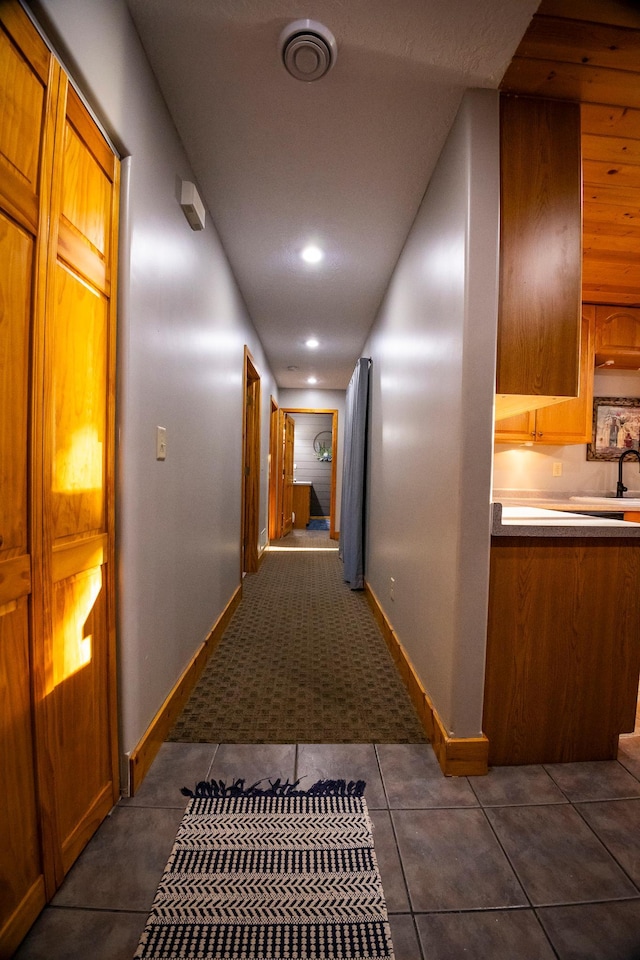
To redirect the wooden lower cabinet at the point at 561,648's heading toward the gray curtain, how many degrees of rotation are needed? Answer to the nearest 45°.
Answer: approximately 135° to its left

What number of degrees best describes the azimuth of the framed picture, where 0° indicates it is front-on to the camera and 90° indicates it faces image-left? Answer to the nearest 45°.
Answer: approximately 0°

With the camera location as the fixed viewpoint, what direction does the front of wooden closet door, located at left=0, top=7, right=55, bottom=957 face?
facing to the right of the viewer

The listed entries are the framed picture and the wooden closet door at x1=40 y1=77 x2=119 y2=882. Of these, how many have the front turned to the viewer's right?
1

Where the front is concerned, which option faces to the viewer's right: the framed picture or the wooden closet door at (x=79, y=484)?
the wooden closet door

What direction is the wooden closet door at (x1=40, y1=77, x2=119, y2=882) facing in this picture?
to the viewer's right
